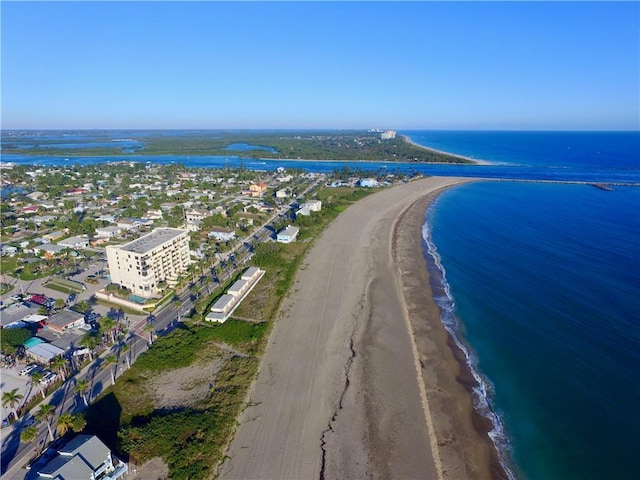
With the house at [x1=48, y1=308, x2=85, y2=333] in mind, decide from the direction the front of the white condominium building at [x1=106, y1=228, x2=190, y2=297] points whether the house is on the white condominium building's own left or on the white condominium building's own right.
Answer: on the white condominium building's own right

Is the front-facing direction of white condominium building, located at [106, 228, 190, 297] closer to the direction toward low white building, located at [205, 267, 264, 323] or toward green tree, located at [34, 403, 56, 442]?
the low white building

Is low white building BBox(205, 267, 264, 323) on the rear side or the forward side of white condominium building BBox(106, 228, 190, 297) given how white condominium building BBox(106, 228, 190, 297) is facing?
on the forward side

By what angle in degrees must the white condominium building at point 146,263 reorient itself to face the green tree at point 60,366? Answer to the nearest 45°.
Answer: approximately 90° to its right

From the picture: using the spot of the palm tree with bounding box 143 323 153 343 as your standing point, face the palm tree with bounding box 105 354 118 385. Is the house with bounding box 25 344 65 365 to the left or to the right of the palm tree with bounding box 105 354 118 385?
right

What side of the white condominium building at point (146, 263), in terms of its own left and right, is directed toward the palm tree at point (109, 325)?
right

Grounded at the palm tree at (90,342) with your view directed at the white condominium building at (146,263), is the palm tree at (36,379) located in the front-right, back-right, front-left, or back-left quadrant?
back-left

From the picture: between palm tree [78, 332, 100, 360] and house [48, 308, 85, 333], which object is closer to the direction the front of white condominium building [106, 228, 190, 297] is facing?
the palm tree

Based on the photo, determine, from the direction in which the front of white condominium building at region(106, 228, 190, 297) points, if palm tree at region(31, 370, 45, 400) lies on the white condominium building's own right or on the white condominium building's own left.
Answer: on the white condominium building's own right

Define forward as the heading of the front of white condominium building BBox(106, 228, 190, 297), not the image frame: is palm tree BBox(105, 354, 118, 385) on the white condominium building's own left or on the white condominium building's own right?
on the white condominium building's own right

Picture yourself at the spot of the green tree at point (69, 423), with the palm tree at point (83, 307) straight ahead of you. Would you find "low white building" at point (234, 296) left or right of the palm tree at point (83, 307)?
right

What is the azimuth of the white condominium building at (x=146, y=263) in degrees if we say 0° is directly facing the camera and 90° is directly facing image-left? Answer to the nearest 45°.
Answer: approximately 315°
